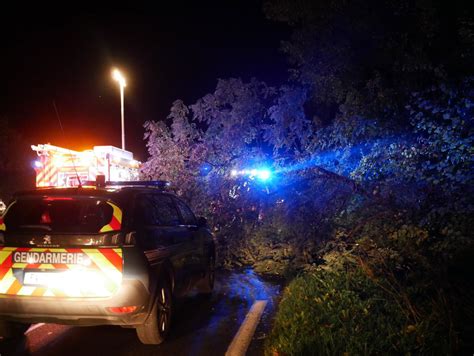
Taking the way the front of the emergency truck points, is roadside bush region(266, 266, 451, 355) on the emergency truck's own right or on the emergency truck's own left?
on the emergency truck's own right

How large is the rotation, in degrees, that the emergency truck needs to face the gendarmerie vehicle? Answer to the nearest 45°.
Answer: approximately 135° to its right

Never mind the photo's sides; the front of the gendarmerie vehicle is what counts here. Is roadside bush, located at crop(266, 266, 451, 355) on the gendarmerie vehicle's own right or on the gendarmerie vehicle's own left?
on the gendarmerie vehicle's own right

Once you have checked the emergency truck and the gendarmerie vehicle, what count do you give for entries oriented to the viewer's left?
0

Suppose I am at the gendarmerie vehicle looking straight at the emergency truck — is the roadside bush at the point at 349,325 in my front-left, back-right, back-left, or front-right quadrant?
back-right

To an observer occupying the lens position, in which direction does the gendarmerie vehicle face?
facing away from the viewer and to the right of the viewer

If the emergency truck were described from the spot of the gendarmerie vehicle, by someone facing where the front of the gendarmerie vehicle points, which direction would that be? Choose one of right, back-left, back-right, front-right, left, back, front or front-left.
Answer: front-left

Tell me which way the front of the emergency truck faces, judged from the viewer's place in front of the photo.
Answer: facing away from the viewer and to the right of the viewer

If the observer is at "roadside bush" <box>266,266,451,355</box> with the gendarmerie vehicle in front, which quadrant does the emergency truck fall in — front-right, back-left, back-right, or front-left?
front-right
